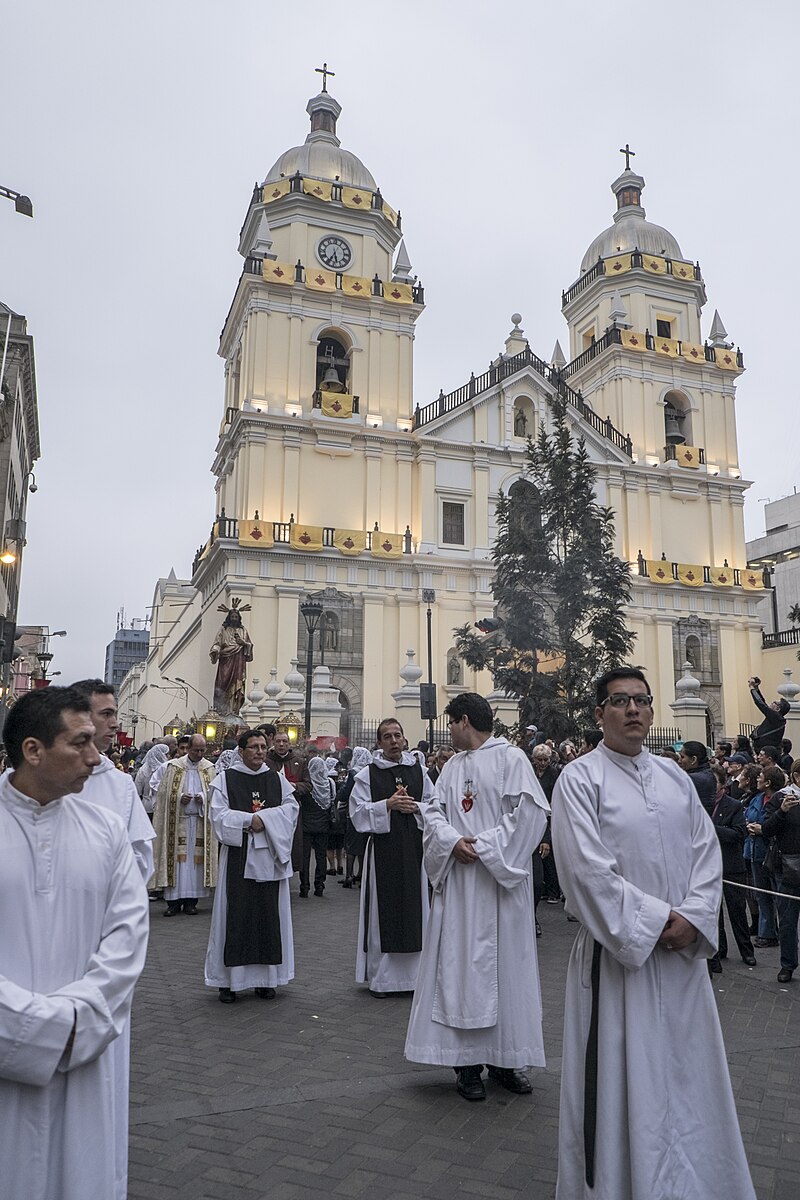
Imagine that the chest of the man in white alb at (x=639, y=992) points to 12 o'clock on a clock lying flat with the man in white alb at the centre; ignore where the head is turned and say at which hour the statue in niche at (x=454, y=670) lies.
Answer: The statue in niche is roughly at 7 o'clock from the man in white alb.

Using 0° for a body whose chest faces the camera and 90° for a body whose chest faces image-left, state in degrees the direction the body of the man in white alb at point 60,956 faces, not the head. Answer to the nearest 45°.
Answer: approximately 0°

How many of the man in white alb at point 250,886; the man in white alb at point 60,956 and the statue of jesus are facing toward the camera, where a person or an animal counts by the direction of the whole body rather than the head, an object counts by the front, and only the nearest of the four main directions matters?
3

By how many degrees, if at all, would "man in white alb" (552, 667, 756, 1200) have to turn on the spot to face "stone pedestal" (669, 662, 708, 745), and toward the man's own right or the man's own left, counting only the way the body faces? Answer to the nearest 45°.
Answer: approximately 135° to the man's own left

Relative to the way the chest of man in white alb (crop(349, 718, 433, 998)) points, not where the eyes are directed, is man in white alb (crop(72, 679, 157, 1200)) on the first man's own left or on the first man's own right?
on the first man's own right

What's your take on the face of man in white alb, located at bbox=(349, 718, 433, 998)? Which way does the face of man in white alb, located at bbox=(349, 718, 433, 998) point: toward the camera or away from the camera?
toward the camera

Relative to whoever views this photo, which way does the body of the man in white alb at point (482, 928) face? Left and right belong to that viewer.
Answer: facing the viewer and to the left of the viewer

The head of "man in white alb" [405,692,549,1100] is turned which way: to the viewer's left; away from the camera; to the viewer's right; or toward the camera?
to the viewer's left

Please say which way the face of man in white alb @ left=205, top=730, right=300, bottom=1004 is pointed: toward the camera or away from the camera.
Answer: toward the camera

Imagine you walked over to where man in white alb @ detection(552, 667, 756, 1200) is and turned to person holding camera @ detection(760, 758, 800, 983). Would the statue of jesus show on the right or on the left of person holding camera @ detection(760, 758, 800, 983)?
left

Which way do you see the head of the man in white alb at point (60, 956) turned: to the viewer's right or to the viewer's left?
to the viewer's right

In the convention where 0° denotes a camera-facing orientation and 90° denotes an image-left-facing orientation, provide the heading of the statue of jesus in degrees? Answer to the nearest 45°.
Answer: approximately 0°

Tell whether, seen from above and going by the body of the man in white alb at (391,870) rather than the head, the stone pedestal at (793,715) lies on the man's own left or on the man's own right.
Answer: on the man's own left

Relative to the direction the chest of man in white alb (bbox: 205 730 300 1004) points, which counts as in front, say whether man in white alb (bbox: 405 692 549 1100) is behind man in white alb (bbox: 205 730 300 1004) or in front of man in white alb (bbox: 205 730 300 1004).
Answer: in front

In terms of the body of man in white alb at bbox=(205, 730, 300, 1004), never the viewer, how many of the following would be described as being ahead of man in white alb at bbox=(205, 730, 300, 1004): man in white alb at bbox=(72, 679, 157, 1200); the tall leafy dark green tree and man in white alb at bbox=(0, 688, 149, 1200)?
2

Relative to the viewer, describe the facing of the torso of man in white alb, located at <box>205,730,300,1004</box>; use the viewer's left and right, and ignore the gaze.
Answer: facing the viewer

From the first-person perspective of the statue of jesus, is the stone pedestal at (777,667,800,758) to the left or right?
on its left

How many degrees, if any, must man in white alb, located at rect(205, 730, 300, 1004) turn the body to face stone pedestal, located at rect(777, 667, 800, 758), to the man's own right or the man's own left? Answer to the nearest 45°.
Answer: approximately 135° to the man's own left
